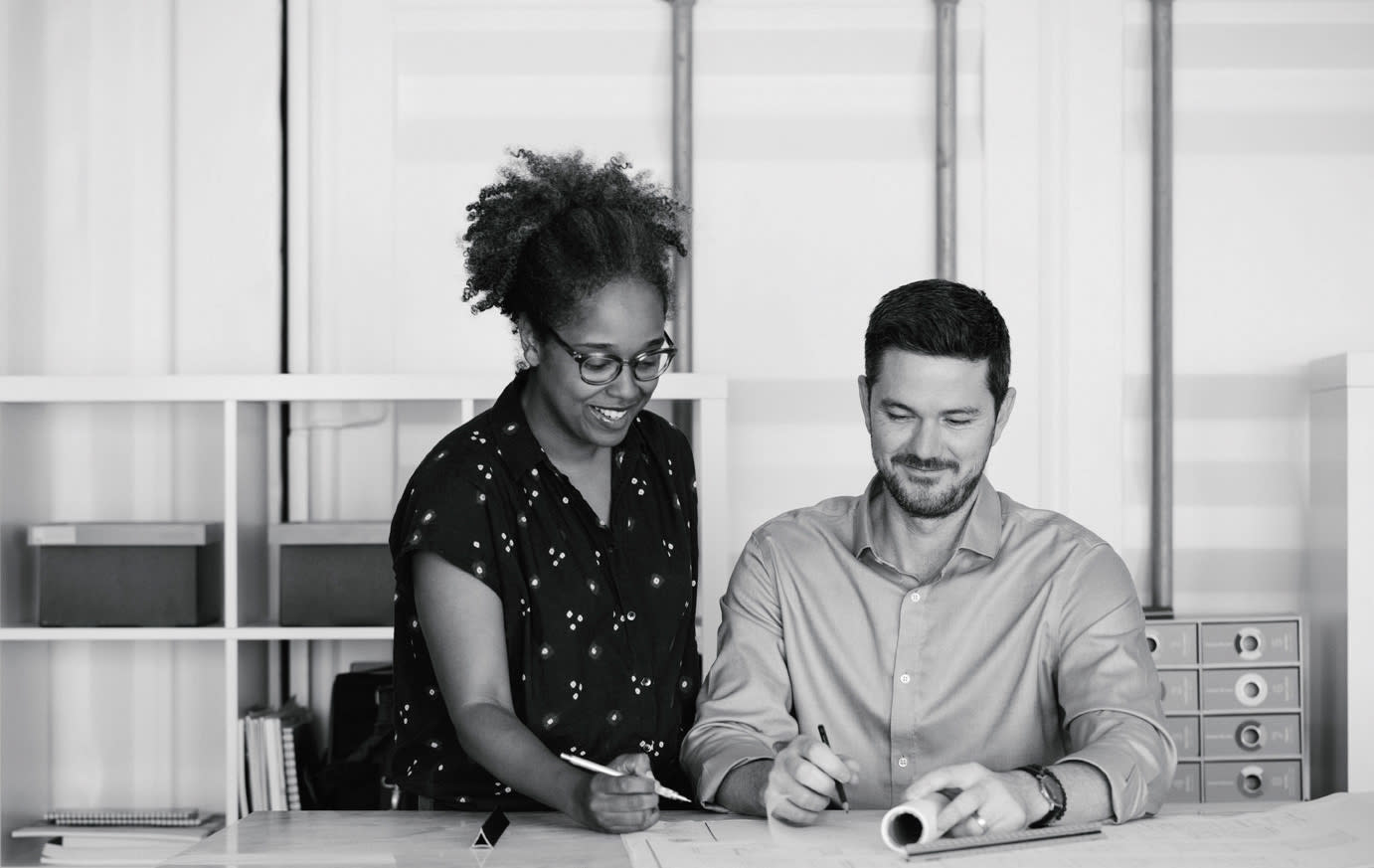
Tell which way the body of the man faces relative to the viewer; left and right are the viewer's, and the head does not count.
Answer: facing the viewer

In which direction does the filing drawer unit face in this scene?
toward the camera

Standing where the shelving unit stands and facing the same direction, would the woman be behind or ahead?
ahead

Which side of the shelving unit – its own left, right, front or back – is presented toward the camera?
front

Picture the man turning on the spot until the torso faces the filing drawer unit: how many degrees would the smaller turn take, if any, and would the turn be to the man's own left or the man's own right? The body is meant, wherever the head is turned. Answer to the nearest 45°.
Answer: approximately 135° to the man's own left

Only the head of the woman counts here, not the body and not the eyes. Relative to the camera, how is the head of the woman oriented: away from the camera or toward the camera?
toward the camera

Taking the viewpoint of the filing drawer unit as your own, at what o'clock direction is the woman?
The woman is roughly at 1 o'clock from the filing drawer unit.

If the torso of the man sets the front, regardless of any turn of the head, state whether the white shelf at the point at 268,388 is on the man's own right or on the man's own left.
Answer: on the man's own right

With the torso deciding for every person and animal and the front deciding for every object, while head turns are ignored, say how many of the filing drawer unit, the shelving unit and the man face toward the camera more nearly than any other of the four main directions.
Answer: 3

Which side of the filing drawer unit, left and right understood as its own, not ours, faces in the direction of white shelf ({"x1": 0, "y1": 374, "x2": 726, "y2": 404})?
right

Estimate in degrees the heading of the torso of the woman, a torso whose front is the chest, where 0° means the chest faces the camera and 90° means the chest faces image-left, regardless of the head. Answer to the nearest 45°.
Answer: approximately 315°

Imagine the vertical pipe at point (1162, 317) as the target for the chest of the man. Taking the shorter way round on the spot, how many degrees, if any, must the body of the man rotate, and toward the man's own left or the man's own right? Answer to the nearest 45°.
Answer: approximately 180°

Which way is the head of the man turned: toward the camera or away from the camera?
toward the camera
